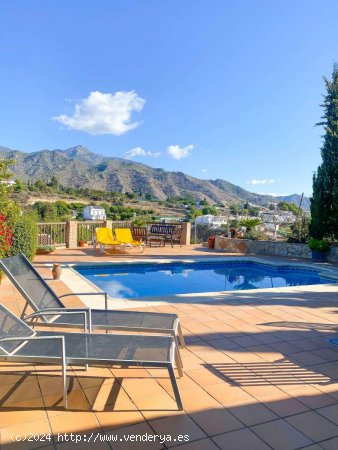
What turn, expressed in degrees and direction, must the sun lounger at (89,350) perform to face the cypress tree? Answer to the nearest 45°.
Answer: approximately 45° to its left

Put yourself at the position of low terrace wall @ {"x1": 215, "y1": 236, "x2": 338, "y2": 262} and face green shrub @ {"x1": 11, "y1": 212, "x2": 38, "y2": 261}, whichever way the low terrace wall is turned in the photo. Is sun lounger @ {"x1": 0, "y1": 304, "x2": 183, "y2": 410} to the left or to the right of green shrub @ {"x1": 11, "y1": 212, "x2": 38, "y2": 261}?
left

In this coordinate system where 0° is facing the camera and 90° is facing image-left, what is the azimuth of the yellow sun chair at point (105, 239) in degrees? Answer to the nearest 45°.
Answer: approximately 315°

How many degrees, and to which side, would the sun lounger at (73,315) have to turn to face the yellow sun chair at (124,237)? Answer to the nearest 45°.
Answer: approximately 90° to its left

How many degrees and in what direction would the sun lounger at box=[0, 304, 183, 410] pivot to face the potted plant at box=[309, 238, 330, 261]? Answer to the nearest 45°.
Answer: approximately 45° to its left

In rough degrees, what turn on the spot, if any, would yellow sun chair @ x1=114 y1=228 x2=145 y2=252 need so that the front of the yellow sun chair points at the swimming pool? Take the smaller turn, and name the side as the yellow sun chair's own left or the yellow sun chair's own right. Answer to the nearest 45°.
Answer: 0° — it already faces it

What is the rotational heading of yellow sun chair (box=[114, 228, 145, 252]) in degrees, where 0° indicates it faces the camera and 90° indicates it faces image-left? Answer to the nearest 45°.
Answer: approximately 315°

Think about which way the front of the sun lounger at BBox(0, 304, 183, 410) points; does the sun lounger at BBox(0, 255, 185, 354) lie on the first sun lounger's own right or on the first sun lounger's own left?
on the first sun lounger's own left

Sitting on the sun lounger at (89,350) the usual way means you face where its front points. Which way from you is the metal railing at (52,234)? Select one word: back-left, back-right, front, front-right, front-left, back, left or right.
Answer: left

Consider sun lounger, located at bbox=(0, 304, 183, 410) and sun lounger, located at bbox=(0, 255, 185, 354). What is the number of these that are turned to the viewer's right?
2

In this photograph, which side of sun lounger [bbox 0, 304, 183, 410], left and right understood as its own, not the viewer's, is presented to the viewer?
right

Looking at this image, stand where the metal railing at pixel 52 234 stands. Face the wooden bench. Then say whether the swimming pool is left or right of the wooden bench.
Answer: right

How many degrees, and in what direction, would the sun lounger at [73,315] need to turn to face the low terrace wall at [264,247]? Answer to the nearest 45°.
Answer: approximately 45° to its left

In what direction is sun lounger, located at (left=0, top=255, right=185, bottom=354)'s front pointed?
to the viewer's right
